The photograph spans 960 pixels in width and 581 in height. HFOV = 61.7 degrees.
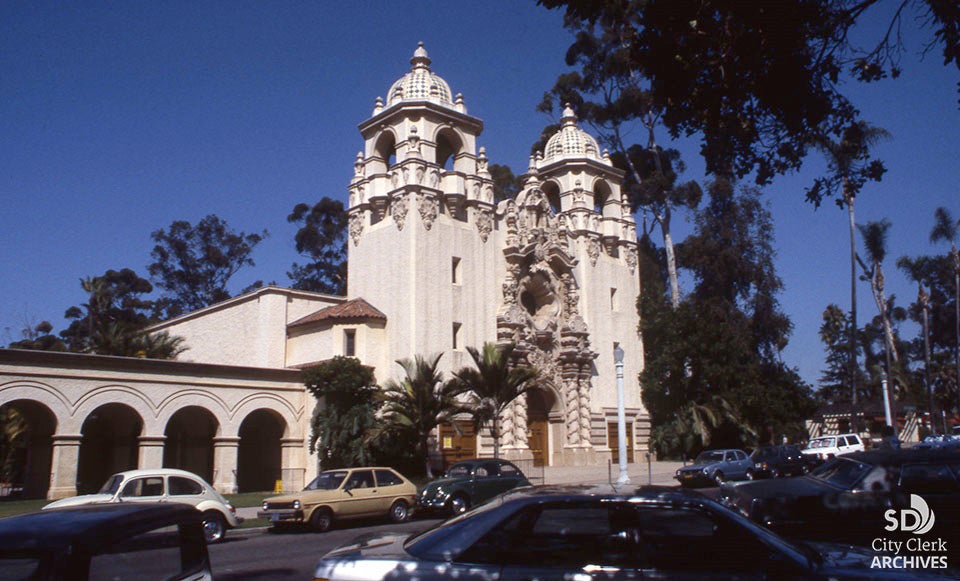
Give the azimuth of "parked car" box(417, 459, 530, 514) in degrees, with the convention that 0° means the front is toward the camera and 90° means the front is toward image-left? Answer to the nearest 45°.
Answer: approximately 45°

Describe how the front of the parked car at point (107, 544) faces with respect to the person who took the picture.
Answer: facing to the left of the viewer

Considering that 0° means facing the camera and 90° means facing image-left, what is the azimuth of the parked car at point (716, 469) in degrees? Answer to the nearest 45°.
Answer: approximately 45°

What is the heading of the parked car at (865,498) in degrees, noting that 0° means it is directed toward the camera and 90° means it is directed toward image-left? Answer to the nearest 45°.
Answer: approximately 45°

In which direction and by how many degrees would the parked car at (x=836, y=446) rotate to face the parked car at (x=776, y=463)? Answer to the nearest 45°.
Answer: approximately 45° to its left

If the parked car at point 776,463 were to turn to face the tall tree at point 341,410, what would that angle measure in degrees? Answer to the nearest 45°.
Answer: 0° — it already faces it

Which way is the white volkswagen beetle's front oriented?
to the viewer's left

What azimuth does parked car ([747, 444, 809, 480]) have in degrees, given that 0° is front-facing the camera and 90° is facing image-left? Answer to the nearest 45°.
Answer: approximately 45°

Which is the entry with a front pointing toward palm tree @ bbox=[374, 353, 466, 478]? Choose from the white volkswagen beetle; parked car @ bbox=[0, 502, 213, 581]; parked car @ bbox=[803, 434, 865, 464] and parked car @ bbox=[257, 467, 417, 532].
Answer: parked car @ bbox=[803, 434, 865, 464]

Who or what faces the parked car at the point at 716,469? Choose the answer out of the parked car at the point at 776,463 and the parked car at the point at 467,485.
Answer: the parked car at the point at 776,463

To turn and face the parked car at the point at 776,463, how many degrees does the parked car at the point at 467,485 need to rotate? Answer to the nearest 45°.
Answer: approximately 180°
